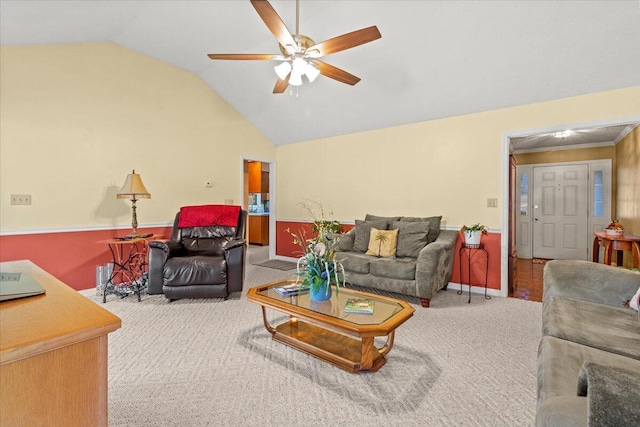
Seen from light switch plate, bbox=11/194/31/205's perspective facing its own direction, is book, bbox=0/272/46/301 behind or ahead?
ahead

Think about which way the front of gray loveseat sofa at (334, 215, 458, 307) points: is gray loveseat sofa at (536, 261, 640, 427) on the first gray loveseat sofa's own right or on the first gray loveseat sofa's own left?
on the first gray loveseat sofa's own left

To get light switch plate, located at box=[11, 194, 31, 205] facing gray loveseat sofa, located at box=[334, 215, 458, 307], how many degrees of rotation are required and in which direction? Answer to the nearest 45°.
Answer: approximately 45° to its left

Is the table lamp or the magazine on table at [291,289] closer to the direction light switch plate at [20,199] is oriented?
the magazine on table

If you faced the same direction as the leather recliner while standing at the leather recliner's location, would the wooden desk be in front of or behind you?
in front

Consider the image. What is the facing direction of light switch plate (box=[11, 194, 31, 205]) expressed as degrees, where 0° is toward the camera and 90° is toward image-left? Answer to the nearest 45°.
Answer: approximately 0°

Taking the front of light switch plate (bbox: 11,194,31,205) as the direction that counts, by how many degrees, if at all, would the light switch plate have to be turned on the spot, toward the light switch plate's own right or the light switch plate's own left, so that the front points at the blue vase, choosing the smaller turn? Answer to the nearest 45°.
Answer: approximately 45° to the light switch plate's own left

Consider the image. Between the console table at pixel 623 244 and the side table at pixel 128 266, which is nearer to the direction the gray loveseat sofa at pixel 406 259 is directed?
the side table

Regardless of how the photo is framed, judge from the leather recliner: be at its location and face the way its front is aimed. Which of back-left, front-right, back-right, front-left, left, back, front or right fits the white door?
left
